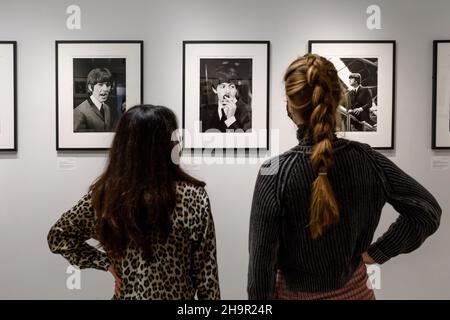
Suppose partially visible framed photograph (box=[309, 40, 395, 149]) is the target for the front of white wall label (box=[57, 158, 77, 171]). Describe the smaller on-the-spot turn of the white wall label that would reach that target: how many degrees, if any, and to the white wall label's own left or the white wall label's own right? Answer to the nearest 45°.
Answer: approximately 90° to the white wall label's own left

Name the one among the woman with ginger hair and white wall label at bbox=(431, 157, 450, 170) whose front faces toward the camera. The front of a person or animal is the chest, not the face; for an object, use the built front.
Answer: the white wall label

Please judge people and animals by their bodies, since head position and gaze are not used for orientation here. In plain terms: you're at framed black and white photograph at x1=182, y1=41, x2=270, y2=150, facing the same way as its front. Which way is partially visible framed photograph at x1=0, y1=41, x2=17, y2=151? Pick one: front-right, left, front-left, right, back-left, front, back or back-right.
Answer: right

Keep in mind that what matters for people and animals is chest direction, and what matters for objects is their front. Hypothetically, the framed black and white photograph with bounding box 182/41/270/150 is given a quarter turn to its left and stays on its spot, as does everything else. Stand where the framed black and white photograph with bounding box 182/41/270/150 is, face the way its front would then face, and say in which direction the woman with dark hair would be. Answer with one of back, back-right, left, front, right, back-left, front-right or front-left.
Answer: right

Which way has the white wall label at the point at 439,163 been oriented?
toward the camera

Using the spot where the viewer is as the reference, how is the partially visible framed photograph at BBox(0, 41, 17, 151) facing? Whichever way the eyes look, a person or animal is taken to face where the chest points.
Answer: facing the viewer

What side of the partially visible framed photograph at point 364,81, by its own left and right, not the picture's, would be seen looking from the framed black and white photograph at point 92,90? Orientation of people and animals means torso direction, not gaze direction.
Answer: right

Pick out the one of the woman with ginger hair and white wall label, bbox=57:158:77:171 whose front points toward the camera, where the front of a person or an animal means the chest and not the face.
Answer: the white wall label

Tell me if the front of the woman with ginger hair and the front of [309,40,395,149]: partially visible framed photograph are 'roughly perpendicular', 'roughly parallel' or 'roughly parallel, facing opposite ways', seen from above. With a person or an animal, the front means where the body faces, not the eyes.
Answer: roughly parallel, facing opposite ways

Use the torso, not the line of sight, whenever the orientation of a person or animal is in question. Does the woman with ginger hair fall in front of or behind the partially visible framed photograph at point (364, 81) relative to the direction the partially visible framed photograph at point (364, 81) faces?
in front

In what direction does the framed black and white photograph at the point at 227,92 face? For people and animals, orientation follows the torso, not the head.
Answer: toward the camera

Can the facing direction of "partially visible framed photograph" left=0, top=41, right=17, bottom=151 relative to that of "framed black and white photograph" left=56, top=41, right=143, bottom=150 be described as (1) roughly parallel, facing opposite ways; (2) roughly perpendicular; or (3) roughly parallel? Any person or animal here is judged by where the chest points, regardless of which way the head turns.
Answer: roughly parallel

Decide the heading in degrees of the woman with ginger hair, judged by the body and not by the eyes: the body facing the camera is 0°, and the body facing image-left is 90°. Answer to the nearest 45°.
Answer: approximately 180°

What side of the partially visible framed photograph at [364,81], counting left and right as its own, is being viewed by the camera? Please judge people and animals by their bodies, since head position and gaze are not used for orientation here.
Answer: front

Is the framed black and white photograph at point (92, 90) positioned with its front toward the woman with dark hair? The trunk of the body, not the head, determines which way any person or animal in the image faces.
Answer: yes

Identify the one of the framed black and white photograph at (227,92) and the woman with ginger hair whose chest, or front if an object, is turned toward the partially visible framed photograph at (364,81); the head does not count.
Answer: the woman with ginger hair

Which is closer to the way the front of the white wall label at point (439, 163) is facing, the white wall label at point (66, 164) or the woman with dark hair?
the woman with dark hair

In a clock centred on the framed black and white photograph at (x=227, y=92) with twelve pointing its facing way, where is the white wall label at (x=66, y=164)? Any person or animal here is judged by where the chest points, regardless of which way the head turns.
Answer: The white wall label is roughly at 3 o'clock from the framed black and white photograph.

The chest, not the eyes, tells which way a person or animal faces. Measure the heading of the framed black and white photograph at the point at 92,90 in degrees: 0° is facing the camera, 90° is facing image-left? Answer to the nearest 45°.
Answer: approximately 0°
